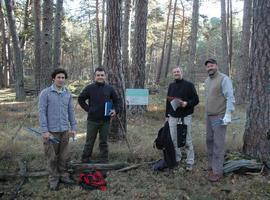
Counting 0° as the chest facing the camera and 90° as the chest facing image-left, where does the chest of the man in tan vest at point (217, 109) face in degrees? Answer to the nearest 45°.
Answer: approximately 45°

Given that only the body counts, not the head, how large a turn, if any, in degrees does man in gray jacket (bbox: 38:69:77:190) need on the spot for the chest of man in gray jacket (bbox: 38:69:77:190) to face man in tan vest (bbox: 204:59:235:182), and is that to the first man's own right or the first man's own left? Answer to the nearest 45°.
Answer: approximately 45° to the first man's own left

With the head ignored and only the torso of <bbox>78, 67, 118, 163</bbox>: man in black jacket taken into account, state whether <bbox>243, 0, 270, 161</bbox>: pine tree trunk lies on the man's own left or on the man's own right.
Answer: on the man's own left

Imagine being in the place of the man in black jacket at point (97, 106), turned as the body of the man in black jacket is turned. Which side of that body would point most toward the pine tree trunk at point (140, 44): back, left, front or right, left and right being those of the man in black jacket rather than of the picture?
back

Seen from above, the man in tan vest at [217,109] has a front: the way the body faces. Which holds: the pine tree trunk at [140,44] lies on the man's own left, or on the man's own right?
on the man's own right

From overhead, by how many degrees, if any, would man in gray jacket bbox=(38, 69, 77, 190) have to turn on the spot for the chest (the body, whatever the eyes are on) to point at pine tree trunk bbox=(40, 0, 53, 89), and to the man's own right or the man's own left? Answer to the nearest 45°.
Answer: approximately 135° to the man's own left

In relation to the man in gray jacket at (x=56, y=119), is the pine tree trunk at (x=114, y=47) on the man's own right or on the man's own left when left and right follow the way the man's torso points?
on the man's own left

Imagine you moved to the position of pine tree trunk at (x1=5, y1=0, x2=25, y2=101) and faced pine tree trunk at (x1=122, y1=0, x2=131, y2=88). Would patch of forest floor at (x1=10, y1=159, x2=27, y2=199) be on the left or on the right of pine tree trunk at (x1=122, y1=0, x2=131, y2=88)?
right

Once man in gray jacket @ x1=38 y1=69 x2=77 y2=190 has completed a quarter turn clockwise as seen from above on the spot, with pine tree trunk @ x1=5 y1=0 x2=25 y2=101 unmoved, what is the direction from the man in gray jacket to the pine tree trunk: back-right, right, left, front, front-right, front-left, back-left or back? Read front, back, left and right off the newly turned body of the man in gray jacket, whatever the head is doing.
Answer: back-right
